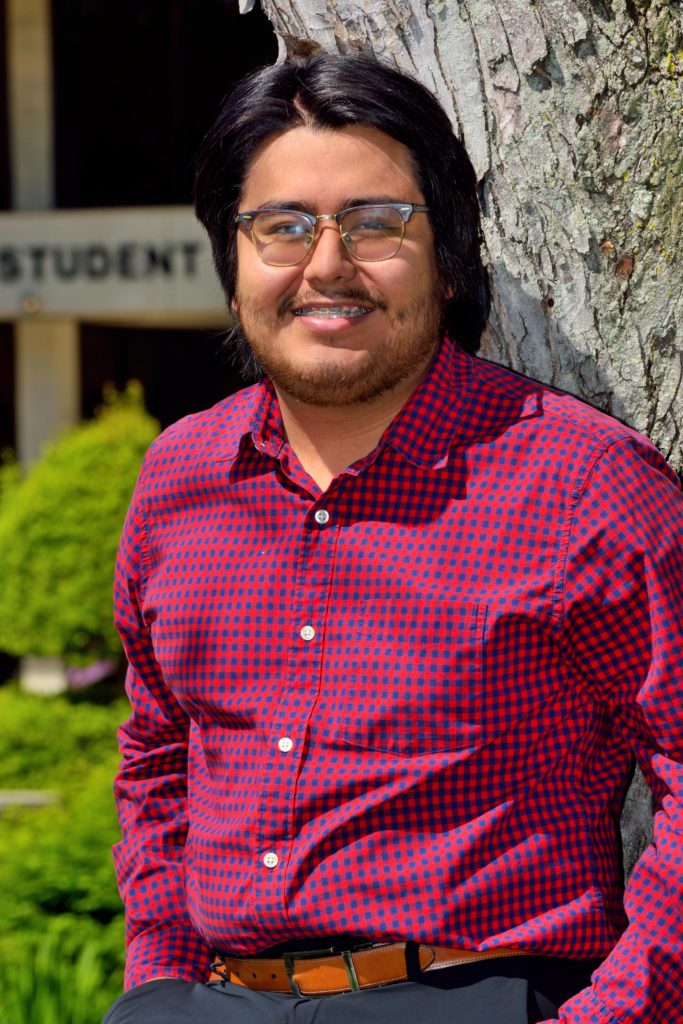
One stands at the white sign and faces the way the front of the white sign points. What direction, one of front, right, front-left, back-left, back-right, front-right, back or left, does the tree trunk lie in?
front

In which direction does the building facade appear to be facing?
toward the camera

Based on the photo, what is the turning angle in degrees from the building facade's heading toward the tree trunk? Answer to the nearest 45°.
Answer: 0° — it already faces it

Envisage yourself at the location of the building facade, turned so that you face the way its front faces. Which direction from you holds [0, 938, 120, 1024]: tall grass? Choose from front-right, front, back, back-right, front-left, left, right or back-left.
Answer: front

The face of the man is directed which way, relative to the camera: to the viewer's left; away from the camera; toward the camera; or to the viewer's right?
toward the camera

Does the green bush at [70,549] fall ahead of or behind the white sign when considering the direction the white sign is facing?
ahead

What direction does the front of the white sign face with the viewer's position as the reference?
facing the viewer

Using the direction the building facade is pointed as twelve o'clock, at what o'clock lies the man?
The man is roughly at 12 o'clock from the building facade.

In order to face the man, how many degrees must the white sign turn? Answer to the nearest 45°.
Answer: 0° — it already faces them

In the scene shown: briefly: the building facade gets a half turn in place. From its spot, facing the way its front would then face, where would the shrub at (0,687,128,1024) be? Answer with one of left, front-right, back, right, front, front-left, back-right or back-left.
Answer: back

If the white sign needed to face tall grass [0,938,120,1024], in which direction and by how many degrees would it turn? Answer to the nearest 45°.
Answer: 0° — it already faces it

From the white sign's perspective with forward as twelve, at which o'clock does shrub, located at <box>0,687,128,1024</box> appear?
The shrub is roughly at 12 o'clock from the white sign.

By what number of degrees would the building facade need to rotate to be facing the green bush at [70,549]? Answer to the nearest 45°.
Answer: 0° — it already faces it

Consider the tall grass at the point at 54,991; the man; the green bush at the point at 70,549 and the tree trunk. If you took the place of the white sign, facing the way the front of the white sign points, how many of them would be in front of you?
4
